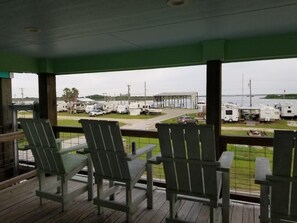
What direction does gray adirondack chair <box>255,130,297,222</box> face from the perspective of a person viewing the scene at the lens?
facing away from the viewer

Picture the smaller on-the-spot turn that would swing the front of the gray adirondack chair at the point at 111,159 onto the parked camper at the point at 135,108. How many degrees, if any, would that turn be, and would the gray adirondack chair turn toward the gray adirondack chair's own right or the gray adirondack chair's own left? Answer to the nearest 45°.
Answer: approximately 45° to the gray adirondack chair's own left

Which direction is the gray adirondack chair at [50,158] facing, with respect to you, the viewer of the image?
facing away from the viewer and to the right of the viewer

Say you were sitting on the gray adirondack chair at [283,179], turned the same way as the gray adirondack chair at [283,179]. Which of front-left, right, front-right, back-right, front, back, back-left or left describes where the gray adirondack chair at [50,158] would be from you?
left

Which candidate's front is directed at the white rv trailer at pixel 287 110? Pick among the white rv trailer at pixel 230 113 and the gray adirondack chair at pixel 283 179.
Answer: the gray adirondack chair

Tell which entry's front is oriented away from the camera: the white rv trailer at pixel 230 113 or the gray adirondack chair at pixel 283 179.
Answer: the gray adirondack chair

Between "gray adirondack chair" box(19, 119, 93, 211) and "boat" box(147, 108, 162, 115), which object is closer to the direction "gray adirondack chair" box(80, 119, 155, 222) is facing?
the boat

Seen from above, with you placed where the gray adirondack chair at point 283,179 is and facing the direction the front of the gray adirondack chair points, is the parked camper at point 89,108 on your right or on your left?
on your left

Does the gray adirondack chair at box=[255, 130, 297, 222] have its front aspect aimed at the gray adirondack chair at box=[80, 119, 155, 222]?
no

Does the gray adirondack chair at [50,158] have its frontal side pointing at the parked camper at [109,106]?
yes

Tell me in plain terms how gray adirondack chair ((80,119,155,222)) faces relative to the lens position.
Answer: facing away from the viewer and to the right of the viewer

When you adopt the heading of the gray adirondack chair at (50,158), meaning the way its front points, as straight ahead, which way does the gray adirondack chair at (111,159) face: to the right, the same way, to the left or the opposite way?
the same way

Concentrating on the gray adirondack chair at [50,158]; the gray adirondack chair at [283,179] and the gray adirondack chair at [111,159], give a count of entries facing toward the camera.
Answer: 0

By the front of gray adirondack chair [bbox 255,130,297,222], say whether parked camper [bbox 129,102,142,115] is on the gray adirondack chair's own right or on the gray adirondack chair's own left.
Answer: on the gray adirondack chair's own left

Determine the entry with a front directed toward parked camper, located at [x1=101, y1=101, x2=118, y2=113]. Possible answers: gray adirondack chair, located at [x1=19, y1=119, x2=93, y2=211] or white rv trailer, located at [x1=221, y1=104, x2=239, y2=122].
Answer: the gray adirondack chair

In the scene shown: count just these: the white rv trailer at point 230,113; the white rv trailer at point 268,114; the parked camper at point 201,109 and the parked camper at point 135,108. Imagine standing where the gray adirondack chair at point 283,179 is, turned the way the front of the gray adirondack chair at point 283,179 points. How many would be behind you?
0

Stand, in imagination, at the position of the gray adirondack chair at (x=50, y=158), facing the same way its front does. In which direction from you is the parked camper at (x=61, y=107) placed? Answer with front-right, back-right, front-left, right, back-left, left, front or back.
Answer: front-left
